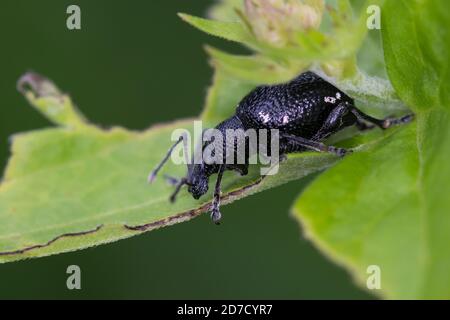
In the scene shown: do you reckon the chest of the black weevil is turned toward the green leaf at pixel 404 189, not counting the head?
no

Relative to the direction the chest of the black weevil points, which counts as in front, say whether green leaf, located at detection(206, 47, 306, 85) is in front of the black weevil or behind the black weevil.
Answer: in front

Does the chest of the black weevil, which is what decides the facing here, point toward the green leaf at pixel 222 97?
no

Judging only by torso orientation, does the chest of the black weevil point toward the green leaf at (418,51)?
no
